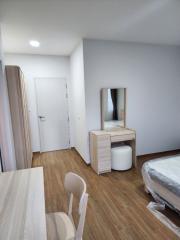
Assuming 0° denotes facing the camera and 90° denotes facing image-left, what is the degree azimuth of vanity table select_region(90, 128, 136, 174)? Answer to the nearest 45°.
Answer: approximately 315°

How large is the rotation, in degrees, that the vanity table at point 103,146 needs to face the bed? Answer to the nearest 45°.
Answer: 0° — it already faces it

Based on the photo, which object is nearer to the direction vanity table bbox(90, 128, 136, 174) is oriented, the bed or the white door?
the bed

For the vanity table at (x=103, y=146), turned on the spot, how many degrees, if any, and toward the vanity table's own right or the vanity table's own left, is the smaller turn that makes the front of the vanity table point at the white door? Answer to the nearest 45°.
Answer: approximately 180°
